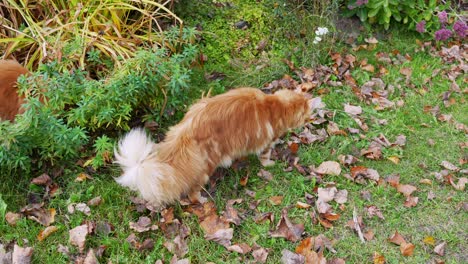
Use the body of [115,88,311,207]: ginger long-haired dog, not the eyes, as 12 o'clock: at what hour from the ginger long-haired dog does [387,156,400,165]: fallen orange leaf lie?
The fallen orange leaf is roughly at 1 o'clock from the ginger long-haired dog.

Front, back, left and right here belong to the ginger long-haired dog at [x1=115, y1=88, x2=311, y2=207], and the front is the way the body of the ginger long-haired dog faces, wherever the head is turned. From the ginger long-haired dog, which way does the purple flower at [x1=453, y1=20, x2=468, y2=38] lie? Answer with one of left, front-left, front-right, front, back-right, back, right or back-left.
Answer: front

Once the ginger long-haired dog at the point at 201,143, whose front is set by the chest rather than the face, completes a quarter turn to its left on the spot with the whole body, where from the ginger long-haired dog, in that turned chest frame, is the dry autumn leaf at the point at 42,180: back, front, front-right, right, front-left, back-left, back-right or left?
front-left

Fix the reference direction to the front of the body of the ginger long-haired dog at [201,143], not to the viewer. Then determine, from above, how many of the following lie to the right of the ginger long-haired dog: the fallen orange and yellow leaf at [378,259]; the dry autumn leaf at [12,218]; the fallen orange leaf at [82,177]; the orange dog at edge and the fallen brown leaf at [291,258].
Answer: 2

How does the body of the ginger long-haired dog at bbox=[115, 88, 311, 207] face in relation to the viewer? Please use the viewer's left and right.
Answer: facing away from the viewer and to the right of the viewer

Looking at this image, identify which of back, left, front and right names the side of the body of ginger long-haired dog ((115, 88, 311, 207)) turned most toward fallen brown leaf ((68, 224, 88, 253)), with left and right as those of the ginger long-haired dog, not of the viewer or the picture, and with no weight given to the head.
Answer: back

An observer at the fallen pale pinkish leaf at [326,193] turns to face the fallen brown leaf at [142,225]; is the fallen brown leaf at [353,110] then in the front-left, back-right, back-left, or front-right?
back-right

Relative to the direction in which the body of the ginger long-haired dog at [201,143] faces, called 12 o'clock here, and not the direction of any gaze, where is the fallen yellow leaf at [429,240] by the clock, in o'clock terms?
The fallen yellow leaf is roughly at 2 o'clock from the ginger long-haired dog.

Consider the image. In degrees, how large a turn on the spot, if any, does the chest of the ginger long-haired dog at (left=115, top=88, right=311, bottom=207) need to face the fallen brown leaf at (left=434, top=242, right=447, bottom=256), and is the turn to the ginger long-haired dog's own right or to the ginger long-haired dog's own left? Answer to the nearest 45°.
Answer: approximately 45° to the ginger long-haired dog's own right

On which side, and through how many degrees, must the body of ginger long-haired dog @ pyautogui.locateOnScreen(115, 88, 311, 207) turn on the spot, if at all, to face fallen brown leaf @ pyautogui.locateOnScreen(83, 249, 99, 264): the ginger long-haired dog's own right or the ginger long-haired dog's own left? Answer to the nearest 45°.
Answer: approximately 180°

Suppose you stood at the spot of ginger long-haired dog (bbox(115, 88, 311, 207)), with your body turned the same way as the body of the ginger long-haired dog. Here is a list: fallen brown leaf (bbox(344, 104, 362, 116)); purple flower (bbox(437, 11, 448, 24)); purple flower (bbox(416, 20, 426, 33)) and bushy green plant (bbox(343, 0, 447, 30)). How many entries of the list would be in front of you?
4

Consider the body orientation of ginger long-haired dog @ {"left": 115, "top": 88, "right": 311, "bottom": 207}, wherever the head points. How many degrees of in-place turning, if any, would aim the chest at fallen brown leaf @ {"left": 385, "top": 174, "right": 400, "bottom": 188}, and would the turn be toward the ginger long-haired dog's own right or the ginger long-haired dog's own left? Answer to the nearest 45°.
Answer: approximately 45° to the ginger long-haired dog's own right

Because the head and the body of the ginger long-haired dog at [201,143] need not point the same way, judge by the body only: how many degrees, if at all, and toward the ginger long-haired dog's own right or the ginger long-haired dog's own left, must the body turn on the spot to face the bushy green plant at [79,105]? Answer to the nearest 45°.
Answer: approximately 135° to the ginger long-haired dog's own left

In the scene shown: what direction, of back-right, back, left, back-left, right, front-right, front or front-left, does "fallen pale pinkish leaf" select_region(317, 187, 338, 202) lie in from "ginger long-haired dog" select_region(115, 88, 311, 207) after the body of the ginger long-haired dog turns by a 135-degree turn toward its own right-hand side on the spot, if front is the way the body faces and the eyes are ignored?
left

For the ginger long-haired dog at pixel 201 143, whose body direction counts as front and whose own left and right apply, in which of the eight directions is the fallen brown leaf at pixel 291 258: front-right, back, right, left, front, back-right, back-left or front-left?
right

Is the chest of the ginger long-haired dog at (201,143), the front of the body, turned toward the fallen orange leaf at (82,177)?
no

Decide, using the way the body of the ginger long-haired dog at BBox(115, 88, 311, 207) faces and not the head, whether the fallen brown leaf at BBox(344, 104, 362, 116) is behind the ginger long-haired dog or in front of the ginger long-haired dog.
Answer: in front
